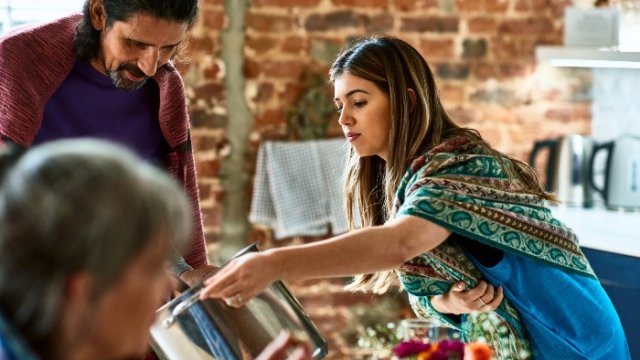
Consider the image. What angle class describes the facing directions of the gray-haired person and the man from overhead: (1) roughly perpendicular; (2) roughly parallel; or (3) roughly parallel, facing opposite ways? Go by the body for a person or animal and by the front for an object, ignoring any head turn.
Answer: roughly perpendicular

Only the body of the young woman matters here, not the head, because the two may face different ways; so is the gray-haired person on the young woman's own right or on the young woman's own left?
on the young woman's own left

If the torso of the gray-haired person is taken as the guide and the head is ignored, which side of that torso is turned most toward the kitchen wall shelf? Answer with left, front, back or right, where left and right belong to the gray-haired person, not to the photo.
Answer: front

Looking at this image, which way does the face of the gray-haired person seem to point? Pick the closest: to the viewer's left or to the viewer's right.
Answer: to the viewer's right

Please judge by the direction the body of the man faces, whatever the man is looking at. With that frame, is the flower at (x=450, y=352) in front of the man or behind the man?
in front

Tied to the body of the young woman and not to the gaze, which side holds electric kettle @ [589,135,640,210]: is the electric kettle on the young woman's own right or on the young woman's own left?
on the young woman's own right

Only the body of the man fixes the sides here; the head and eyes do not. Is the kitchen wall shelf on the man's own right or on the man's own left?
on the man's own left

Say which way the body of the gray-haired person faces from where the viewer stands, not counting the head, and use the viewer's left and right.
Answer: facing away from the viewer and to the right of the viewer

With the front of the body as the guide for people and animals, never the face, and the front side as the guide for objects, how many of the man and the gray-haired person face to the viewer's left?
0

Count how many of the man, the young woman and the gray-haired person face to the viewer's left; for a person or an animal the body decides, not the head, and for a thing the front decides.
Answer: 1

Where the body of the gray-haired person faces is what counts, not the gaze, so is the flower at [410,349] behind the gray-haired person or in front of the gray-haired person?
in front

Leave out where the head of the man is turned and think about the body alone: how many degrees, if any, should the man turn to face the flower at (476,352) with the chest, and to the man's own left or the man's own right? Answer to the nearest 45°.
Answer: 0° — they already face it

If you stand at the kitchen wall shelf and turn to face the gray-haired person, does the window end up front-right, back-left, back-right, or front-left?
front-right

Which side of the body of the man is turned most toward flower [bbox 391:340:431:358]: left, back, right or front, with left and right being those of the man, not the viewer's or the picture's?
front

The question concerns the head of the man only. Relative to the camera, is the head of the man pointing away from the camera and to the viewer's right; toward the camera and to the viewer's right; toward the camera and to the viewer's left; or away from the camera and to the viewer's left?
toward the camera and to the viewer's right

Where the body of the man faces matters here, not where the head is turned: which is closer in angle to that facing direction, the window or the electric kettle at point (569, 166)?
the electric kettle

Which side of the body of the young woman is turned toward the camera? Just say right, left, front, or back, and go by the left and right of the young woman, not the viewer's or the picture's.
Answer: left
